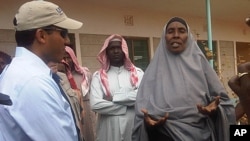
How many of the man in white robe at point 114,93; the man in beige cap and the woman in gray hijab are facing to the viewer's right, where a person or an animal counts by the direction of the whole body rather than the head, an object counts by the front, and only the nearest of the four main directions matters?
1

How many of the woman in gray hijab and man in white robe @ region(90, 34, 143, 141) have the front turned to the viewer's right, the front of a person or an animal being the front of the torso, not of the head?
0

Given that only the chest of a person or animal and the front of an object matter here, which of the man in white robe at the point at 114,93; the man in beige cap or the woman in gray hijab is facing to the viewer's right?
the man in beige cap

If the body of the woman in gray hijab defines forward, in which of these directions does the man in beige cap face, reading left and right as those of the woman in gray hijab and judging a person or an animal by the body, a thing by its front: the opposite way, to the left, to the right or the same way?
to the left

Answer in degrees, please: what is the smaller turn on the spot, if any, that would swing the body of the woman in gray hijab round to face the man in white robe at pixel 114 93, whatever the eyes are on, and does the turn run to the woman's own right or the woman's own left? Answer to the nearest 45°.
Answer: approximately 135° to the woman's own right

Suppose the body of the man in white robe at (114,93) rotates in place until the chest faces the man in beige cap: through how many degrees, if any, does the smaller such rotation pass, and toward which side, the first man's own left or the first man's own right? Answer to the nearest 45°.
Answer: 0° — they already face them

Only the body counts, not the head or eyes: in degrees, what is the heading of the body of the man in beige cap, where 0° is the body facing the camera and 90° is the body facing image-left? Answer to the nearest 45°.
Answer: approximately 270°

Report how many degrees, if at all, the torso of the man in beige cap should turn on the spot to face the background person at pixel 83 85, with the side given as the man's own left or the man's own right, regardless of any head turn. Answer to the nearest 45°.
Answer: approximately 90° to the man's own left
